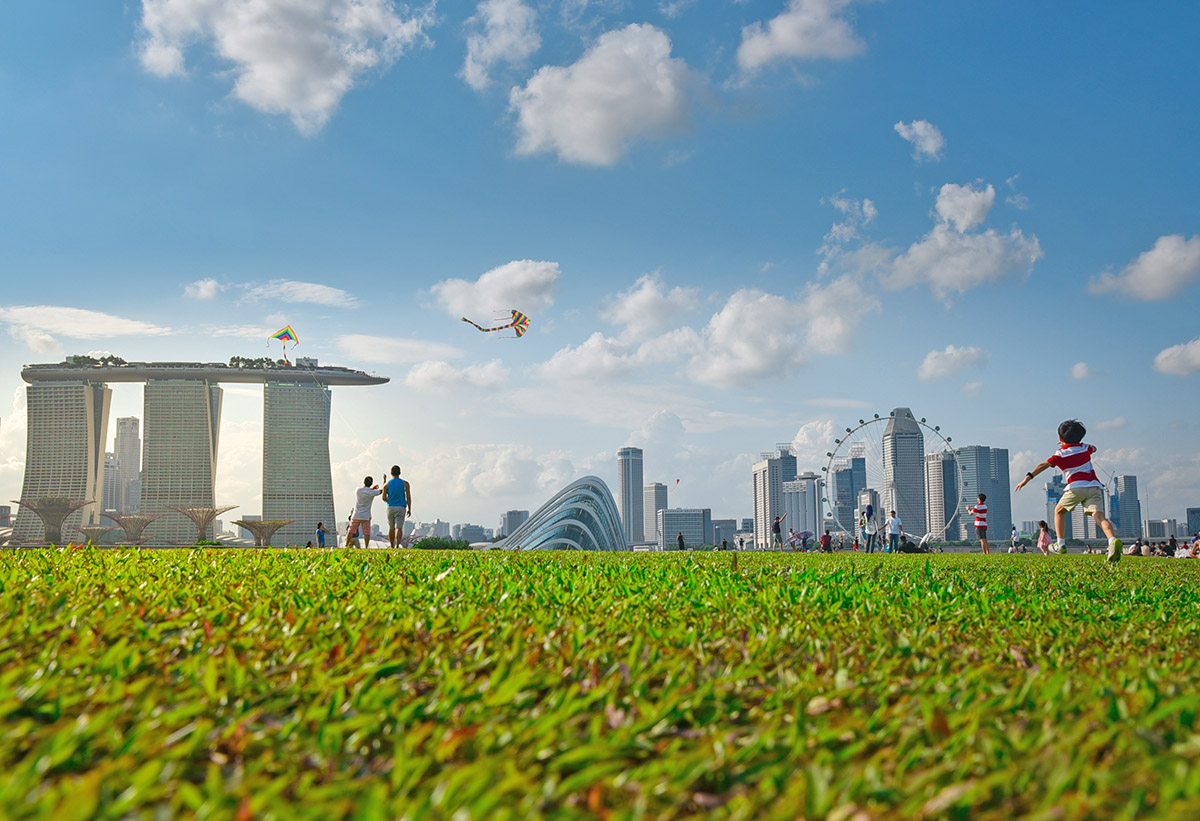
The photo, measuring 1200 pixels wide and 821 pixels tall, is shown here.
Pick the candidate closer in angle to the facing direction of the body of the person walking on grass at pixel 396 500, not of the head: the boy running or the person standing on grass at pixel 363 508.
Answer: the person standing on grass

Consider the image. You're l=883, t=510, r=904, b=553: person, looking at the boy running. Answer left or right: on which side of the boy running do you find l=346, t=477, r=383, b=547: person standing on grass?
right

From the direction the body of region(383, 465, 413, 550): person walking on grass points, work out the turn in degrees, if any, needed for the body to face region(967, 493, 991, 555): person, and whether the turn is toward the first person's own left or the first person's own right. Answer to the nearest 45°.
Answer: approximately 90° to the first person's own right

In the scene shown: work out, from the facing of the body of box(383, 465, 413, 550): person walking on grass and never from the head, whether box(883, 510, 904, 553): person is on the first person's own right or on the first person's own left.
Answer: on the first person's own right

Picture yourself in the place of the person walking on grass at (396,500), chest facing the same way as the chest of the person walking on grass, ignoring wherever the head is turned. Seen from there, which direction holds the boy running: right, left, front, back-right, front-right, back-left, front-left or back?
back-right

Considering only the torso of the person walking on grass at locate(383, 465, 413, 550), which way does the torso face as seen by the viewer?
away from the camera
